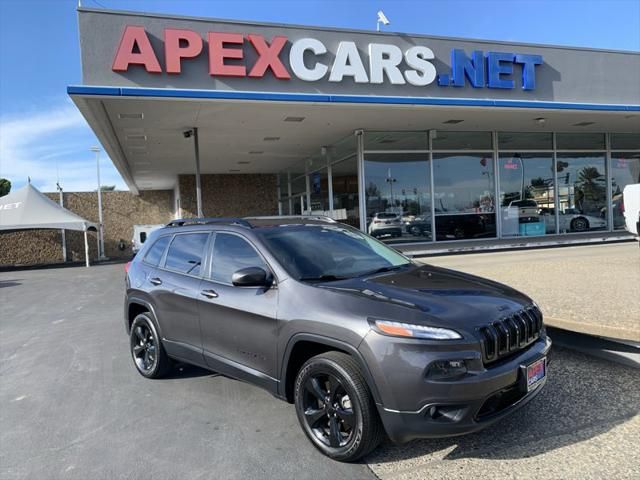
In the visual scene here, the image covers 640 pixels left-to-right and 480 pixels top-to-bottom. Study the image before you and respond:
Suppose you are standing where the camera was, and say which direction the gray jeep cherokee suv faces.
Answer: facing the viewer and to the right of the viewer

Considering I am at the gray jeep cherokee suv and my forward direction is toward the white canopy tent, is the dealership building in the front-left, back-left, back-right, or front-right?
front-right

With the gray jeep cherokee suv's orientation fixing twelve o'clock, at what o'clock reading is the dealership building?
The dealership building is roughly at 8 o'clock from the gray jeep cherokee suv.

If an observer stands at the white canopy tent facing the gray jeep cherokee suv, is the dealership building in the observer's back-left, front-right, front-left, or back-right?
front-left

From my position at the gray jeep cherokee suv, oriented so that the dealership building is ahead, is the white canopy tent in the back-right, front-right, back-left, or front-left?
front-left

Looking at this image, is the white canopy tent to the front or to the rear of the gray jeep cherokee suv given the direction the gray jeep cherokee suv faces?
to the rear
